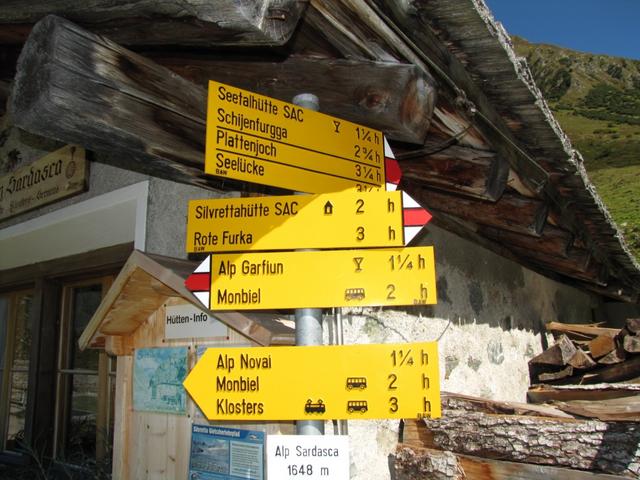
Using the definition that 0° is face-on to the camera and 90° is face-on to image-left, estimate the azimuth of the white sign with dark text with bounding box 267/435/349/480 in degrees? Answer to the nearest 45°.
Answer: approximately 0°

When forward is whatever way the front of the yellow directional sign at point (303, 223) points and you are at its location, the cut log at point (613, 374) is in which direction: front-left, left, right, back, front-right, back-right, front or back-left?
back-left

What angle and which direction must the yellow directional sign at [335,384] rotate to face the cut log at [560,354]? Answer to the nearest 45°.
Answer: approximately 135° to its left

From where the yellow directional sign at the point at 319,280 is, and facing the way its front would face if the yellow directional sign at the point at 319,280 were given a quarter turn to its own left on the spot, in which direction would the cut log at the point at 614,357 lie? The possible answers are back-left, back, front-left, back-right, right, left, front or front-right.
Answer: front-left

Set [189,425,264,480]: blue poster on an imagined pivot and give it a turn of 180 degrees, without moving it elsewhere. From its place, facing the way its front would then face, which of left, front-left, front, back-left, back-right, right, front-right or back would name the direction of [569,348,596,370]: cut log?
front-right

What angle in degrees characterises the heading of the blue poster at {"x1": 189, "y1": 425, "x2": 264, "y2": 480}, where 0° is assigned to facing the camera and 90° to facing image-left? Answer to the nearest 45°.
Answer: approximately 0°

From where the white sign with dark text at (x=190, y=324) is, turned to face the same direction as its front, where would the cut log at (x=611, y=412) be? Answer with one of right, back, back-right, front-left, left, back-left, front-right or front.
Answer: left

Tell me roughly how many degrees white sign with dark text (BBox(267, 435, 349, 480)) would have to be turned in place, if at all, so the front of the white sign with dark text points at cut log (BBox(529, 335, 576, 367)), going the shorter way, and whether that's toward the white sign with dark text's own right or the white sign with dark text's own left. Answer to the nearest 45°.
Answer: approximately 135° to the white sign with dark text's own left

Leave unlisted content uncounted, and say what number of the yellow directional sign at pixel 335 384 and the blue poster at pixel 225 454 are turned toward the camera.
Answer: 2

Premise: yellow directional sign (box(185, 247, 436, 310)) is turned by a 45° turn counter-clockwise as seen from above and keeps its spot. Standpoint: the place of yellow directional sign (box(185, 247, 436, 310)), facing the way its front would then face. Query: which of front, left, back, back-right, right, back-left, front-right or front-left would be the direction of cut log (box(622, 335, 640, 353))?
left
